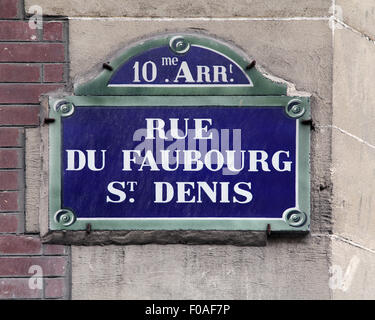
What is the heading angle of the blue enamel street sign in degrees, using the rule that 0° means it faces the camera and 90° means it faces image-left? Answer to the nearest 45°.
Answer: approximately 0°
